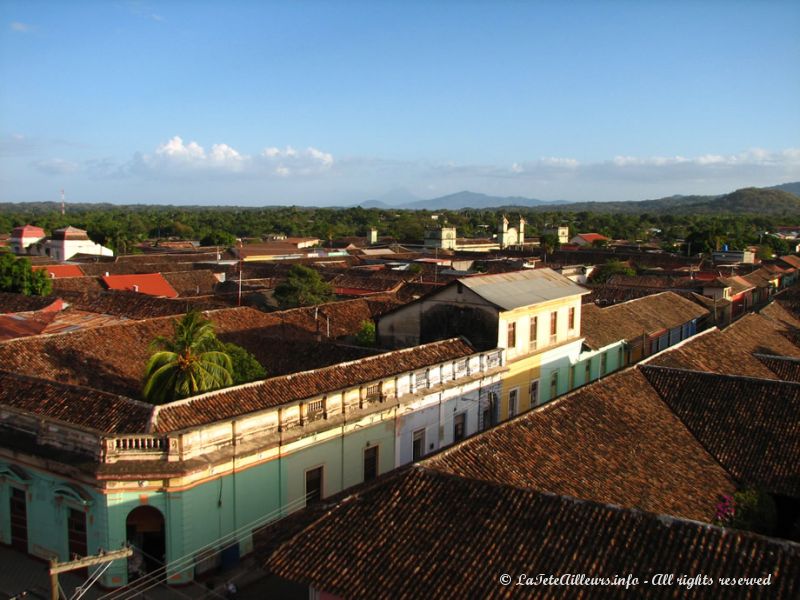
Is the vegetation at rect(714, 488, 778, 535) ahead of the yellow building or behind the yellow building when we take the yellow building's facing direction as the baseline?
ahead

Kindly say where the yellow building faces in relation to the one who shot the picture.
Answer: facing the viewer and to the right of the viewer

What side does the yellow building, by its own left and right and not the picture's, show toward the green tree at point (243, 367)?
right

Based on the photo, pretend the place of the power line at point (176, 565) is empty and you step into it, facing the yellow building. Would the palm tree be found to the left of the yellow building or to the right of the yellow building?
left

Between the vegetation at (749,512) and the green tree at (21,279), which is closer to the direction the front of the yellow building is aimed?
the vegetation

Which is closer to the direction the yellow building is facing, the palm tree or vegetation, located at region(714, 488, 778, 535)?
the vegetation

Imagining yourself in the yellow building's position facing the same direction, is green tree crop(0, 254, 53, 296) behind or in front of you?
behind

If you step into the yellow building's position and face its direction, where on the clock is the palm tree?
The palm tree is roughly at 3 o'clock from the yellow building.

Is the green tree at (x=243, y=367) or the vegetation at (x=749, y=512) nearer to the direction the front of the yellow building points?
the vegetation

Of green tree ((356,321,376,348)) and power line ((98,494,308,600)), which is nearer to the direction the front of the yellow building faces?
the power line
